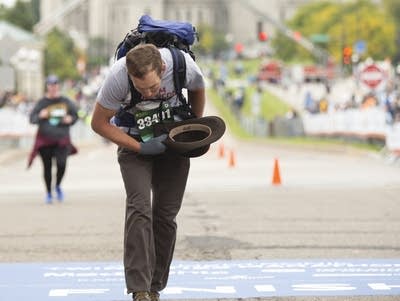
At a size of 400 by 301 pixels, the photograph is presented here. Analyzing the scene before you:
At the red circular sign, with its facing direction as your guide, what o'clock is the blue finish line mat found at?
The blue finish line mat is roughly at 12 o'clock from the red circular sign.

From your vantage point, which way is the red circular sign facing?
toward the camera
